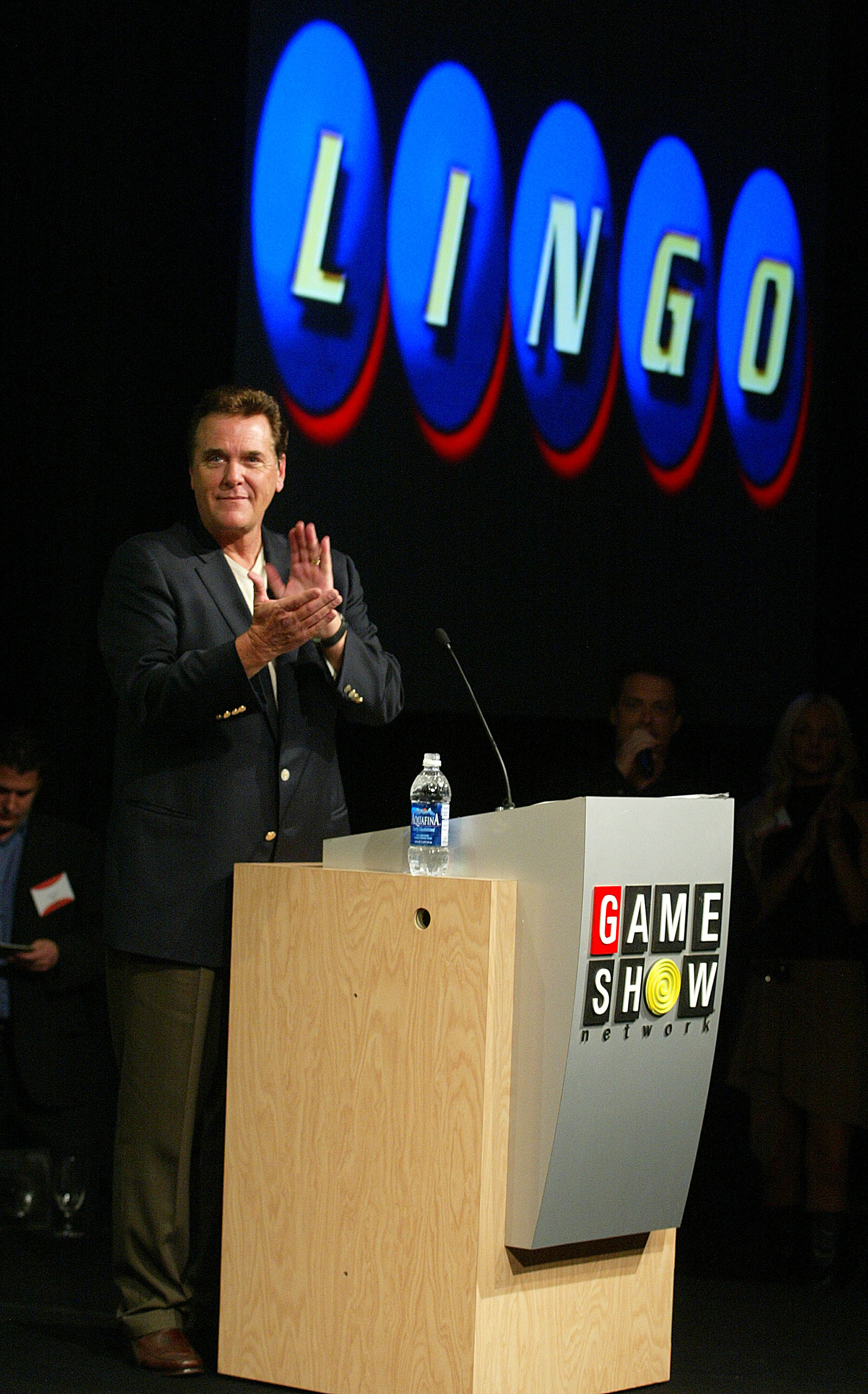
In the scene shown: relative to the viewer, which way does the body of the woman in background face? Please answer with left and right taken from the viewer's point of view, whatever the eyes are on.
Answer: facing the viewer

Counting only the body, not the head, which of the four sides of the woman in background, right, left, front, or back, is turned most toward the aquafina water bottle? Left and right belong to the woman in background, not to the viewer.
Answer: front

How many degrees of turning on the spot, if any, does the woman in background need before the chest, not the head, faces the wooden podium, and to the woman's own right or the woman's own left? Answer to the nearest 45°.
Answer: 0° — they already face it

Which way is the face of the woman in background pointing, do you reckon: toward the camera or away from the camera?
toward the camera

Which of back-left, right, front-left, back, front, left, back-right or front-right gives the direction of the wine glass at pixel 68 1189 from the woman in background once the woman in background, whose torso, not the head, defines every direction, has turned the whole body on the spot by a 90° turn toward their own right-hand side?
front
